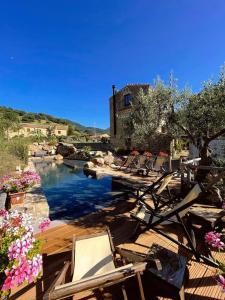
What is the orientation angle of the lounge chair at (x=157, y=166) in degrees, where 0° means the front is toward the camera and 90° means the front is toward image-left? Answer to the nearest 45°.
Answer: approximately 45°

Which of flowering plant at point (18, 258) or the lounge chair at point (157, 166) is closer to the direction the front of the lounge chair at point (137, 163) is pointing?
the flowering plant

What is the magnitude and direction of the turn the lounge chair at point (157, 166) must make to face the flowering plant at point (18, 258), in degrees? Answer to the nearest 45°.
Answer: approximately 45° to its left

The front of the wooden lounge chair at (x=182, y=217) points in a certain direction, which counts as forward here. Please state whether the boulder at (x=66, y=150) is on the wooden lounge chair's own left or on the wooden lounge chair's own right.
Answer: on the wooden lounge chair's own right

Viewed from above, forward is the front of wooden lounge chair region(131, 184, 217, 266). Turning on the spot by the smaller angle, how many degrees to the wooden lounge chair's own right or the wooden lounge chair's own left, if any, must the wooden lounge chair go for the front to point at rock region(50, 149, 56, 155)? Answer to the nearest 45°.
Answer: approximately 45° to the wooden lounge chair's own right

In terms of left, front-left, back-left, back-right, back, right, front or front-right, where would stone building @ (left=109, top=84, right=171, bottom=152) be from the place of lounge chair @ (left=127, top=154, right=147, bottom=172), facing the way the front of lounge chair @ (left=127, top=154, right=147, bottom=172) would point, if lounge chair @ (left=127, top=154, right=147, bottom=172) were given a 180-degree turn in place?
front-left

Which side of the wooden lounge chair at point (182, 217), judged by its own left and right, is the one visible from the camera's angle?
left
